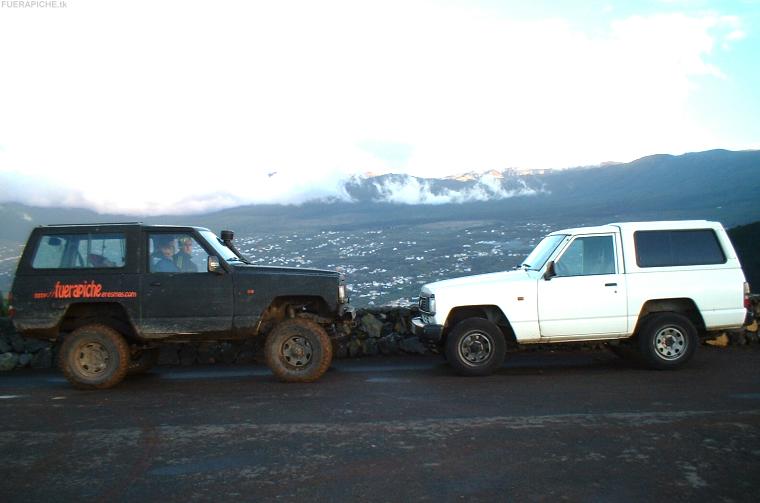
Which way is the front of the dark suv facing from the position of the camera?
facing to the right of the viewer

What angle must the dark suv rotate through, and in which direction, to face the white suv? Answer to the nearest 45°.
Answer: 0° — it already faces it

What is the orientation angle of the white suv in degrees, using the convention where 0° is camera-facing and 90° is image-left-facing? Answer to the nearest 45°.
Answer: approximately 90°

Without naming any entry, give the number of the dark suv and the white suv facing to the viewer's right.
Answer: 1
